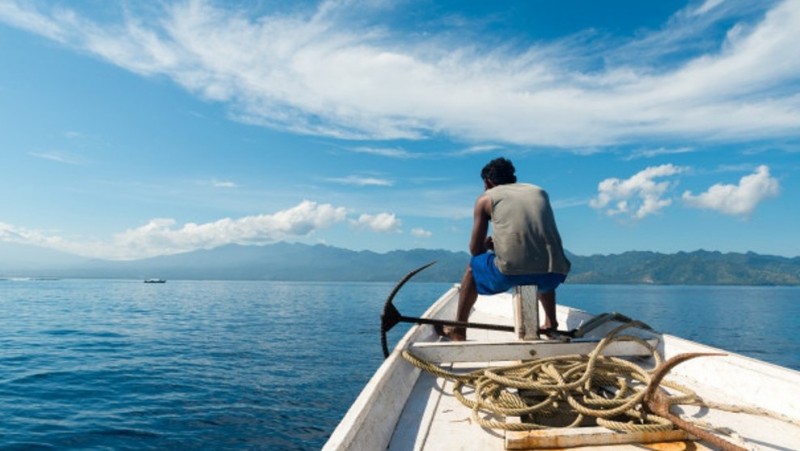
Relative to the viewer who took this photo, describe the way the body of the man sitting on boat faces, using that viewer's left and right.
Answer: facing away from the viewer and to the left of the viewer

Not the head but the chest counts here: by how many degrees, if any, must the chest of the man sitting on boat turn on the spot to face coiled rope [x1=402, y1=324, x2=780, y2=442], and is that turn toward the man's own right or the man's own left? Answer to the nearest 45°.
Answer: approximately 135° to the man's own left
